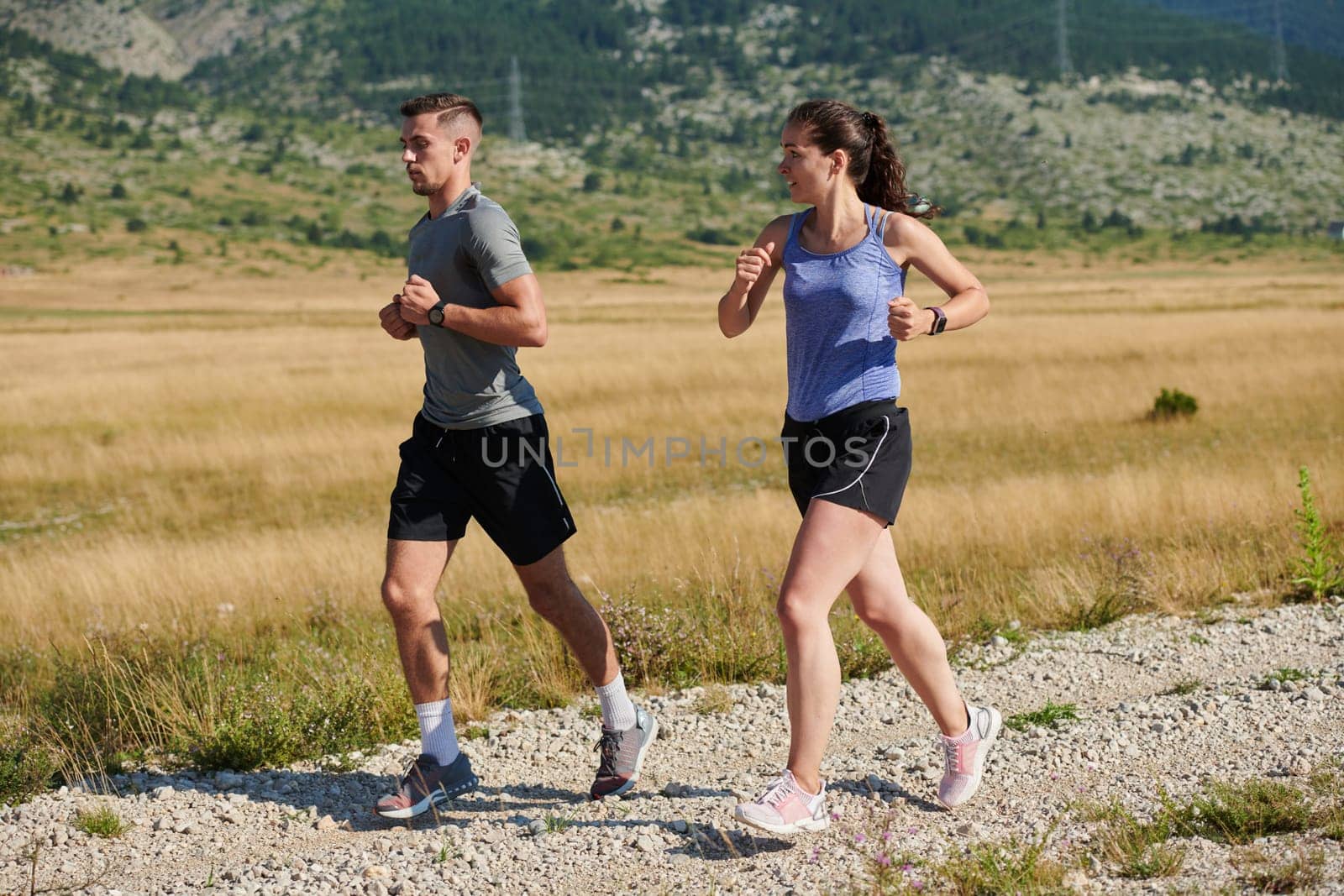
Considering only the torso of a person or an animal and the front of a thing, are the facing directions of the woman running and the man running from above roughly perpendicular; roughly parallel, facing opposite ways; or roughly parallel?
roughly parallel

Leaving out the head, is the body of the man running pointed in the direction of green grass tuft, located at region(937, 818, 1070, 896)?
no

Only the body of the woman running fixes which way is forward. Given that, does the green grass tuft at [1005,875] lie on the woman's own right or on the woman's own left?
on the woman's own left

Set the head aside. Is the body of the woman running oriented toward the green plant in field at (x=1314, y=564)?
no

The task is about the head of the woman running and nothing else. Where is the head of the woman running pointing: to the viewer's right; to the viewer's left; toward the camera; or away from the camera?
to the viewer's left

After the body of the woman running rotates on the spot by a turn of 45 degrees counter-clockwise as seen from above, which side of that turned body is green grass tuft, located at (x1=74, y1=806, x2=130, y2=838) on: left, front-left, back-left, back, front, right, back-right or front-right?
right

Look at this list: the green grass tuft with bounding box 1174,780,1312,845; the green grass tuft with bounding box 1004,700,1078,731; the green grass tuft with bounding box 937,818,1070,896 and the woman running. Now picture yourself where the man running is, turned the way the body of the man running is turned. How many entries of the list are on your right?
0

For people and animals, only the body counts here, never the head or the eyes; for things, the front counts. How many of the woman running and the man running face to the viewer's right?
0

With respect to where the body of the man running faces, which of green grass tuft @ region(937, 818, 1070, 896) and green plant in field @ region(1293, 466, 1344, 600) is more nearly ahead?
the green grass tuft

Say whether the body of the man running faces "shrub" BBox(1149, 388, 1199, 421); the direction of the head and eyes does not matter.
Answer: no

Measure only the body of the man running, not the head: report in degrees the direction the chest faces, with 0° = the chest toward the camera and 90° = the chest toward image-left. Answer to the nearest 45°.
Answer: approximately 45°

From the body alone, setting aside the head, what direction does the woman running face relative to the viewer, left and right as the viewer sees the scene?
facing the viewer and to the left of the viewer

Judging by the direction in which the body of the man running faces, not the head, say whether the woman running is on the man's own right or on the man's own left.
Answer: on the man's own left

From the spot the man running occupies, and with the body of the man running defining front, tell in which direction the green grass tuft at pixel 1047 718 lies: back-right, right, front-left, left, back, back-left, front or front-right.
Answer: back-left

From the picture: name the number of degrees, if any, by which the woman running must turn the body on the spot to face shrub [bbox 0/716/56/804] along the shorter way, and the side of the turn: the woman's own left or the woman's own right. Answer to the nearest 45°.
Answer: approximately 45° to the woman's own right
